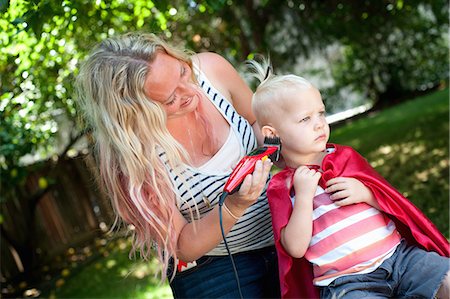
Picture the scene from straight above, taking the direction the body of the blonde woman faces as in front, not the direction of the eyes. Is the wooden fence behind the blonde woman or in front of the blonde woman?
behind

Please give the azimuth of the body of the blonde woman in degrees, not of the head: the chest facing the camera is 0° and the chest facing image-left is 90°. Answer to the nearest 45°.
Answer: approximately 315°
